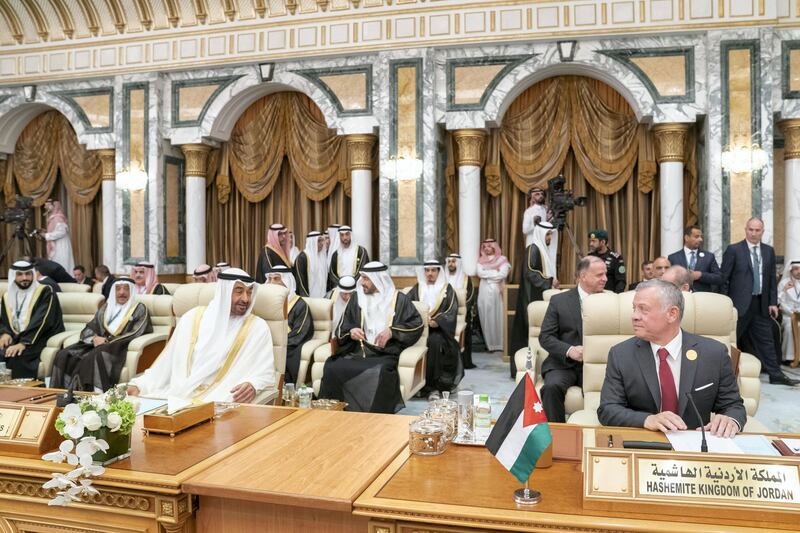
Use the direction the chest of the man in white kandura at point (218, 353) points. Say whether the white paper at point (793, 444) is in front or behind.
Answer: in front

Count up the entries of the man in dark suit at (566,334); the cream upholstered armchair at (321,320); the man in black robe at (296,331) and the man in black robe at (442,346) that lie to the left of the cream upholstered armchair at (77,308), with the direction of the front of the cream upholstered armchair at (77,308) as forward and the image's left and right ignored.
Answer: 4

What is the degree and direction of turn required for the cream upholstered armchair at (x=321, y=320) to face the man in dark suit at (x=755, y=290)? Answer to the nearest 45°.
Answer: approximately 135° to its left

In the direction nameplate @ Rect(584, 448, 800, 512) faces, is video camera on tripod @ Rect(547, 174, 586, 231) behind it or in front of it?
behind

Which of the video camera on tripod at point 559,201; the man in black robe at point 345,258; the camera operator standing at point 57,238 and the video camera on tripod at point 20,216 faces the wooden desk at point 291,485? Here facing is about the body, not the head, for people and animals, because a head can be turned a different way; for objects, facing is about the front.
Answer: the man in black robe

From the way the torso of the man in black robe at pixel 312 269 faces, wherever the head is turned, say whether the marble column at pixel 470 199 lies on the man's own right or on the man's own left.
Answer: on the man's own left

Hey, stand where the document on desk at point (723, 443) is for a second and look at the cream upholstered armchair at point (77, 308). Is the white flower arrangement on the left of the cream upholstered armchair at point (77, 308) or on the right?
left

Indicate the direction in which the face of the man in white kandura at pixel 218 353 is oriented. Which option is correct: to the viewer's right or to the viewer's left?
to the viewer's right

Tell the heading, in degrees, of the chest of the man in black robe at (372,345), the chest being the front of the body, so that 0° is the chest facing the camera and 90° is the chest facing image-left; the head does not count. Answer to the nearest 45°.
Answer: approximately 45°
